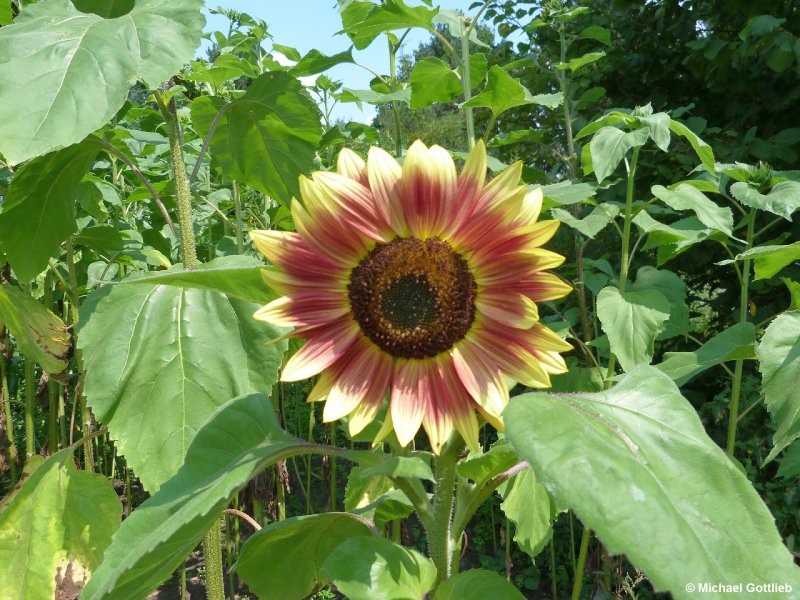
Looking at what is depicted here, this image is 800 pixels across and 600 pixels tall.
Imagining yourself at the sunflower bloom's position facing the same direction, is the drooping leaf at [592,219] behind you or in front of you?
behind

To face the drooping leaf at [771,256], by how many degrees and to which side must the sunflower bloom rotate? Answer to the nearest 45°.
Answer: approximately 135° to its left

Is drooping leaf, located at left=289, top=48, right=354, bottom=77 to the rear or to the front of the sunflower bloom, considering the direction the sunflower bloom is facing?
to the rear

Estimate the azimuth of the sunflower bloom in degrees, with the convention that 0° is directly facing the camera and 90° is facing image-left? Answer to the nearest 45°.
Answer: approximately 0°

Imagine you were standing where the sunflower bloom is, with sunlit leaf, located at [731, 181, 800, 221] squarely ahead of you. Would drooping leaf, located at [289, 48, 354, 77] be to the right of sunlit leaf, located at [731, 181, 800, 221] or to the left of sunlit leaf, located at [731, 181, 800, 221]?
left

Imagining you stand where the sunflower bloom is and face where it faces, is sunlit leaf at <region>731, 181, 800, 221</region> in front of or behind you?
behind
